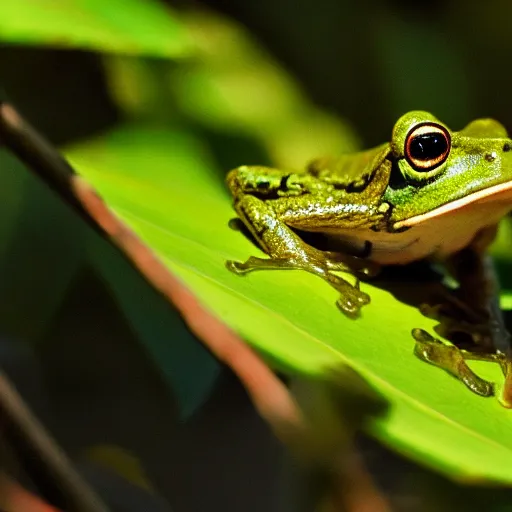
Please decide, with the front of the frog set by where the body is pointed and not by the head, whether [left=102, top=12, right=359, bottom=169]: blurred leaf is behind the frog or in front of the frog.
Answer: behind

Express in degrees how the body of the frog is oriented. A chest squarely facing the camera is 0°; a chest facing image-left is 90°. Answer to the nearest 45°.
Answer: approximately 315°
